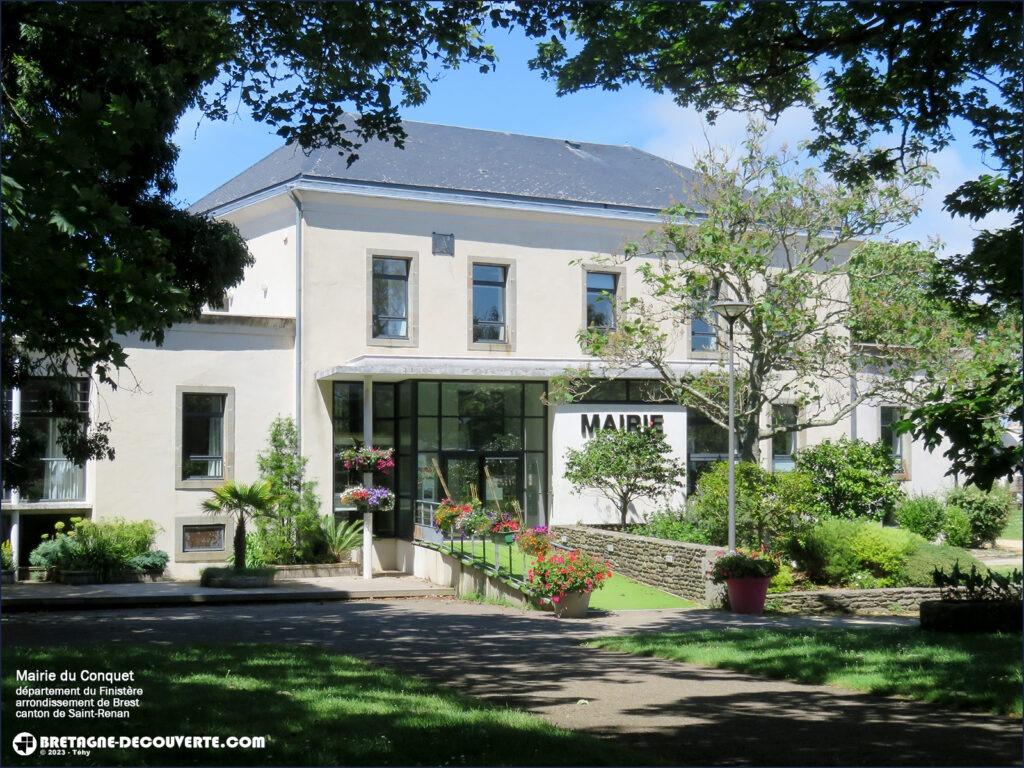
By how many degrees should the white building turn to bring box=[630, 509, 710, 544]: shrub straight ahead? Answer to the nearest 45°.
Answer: approximately 45° to its left

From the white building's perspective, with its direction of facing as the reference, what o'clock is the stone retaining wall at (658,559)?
The stone retaining wall is roughly at 12 o'clock from the white building.

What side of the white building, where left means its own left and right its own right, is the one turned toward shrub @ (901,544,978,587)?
front

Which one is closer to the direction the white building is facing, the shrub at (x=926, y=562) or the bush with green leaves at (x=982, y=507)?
the shrub

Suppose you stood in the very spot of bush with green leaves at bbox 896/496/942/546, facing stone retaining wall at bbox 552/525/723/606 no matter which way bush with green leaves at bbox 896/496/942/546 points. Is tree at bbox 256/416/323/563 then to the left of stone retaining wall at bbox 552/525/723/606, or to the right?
right

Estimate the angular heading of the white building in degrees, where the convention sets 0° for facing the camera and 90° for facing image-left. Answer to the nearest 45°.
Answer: approximately 315°

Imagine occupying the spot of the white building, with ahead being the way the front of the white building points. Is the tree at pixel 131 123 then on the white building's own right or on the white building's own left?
on the white building's own right

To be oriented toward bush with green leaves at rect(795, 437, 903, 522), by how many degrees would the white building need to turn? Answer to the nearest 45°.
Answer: approximately 45° to its left

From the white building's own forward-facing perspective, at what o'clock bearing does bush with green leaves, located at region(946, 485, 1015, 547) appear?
The bush with green leaves is roughly at 10 o'clock from the white building.

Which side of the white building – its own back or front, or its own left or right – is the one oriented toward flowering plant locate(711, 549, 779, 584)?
front

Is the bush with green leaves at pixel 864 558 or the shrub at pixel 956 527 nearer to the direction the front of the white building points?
the bush with green leaves
